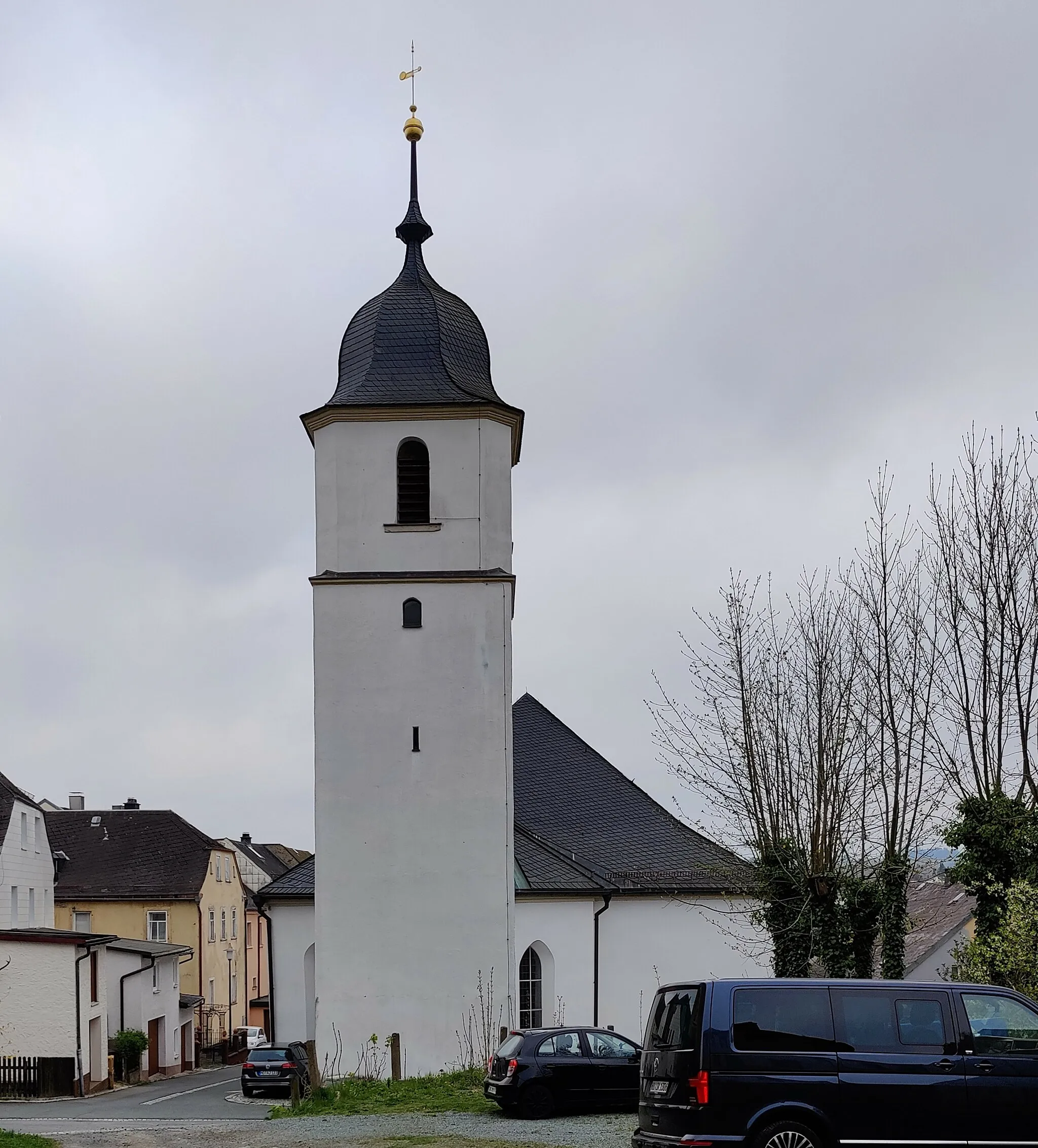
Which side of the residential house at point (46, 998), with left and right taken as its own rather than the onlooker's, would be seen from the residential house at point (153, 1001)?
left

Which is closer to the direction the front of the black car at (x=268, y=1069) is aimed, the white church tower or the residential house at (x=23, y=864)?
the residential house

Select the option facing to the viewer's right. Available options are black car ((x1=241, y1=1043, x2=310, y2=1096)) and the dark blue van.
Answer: the dark blue van

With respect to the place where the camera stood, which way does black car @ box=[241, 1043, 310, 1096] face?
facing away from the viewer

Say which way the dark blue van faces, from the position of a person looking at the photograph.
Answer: facing to the right of the viewer

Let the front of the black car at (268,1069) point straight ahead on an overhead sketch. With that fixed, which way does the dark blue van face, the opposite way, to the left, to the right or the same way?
to the right

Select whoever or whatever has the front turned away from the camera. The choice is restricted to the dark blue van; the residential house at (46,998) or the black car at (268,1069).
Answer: the black car
